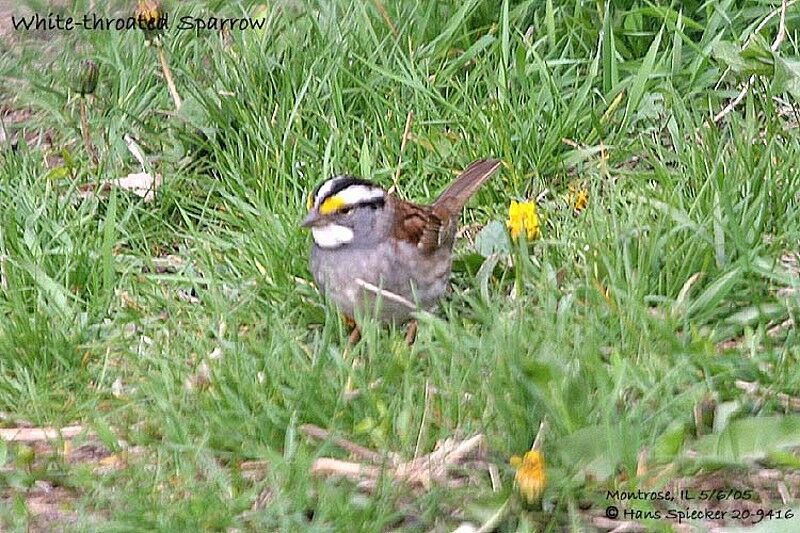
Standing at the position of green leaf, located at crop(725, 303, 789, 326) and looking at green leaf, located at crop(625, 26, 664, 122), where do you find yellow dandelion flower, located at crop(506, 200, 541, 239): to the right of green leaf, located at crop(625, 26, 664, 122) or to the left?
left

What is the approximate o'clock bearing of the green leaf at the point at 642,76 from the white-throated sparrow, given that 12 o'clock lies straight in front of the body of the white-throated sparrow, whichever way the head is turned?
The green leaf is roughly at 6 o'clock from the white-throated sparrow.

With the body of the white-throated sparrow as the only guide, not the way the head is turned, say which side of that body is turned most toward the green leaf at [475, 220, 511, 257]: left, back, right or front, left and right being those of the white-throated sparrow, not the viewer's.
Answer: back

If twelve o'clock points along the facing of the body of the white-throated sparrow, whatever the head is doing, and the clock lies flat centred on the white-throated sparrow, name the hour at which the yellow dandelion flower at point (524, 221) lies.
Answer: The yellow dandelion flower is roughly at 7 o'clock from the white-throated sparrow.

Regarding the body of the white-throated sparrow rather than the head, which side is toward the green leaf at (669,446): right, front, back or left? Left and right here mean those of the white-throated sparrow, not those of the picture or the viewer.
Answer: left

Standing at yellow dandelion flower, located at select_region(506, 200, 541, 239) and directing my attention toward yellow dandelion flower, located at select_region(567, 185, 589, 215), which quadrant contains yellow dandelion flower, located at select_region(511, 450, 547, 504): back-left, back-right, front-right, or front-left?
back-right

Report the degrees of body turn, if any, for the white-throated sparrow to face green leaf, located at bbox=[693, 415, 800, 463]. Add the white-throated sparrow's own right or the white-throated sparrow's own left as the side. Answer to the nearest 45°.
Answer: approximately 90° to the white-throated sparrow's own left

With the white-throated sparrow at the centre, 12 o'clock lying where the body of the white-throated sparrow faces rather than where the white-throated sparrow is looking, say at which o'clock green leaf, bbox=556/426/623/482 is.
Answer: The green leaf is roughly at 10 o'clock from the white-throated sparrow.

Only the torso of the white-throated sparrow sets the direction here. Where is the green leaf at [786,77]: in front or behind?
behind

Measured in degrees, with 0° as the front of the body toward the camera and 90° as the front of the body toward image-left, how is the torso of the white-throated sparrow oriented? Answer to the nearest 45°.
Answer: approximately 45°

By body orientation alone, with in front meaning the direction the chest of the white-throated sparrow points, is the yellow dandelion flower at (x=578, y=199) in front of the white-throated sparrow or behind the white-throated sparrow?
behind

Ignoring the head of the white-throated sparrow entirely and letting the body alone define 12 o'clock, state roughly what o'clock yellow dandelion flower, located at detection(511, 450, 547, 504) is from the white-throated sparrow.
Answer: The yellow dandelion flower is roughly at 10 o'clock from the white-throated sparrow.
